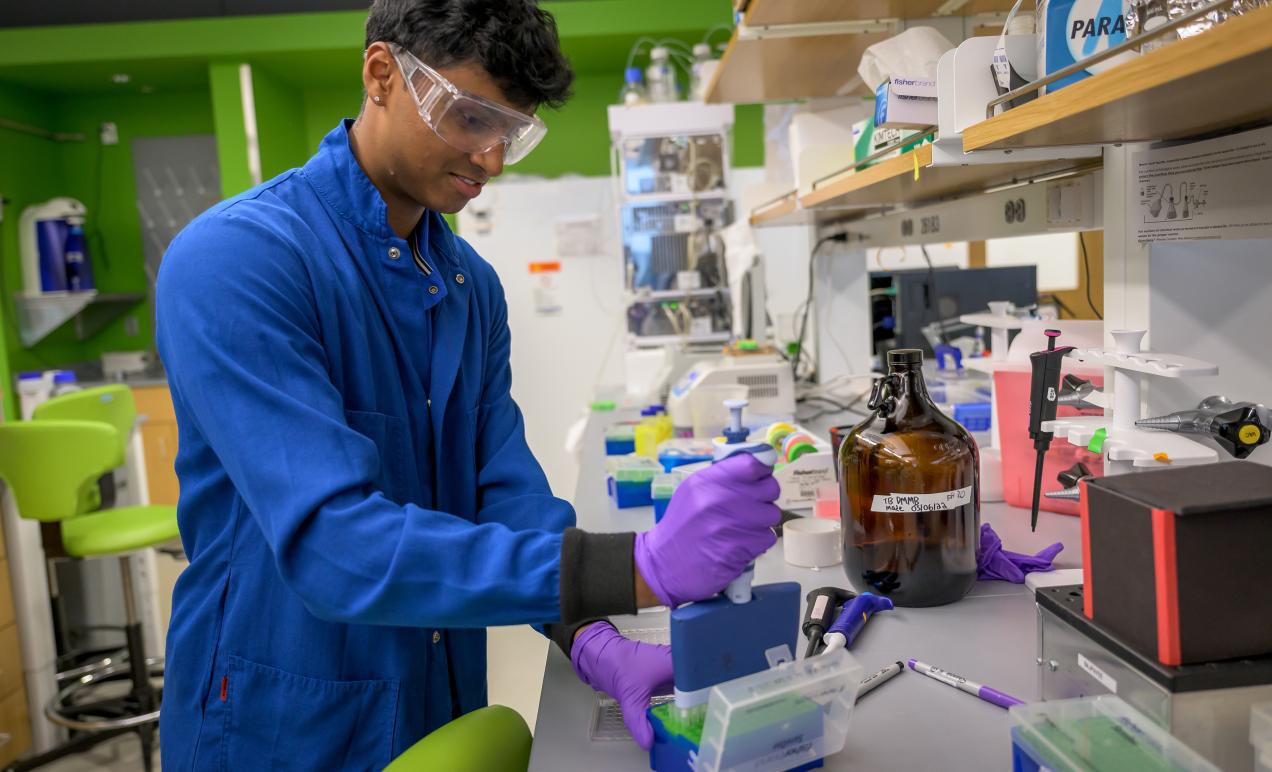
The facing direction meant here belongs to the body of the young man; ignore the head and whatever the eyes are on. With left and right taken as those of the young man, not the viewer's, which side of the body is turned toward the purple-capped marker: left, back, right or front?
front

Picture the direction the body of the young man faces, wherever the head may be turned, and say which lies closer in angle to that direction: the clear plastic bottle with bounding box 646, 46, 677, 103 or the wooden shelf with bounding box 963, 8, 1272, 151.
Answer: the wooden shelf

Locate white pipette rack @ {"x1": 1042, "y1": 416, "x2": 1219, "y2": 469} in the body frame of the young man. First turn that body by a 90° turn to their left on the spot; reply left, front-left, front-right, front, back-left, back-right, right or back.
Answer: front-right

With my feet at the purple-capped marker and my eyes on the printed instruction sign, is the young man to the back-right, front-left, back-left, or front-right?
back-left

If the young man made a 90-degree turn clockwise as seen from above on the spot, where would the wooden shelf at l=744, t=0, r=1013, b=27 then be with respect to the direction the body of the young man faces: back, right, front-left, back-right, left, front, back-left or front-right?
back

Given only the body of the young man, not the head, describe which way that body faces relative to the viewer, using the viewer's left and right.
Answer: facing the viewer and to the right of the viewer

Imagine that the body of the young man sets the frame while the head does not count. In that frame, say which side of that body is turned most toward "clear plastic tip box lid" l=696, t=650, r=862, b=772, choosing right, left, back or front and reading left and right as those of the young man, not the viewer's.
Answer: front

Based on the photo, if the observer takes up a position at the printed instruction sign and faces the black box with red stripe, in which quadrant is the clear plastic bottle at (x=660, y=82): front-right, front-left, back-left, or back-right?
back-right

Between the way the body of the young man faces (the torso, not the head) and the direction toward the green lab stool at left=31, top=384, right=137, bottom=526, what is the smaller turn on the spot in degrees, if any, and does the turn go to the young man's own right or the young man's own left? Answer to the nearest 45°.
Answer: approximately 180°

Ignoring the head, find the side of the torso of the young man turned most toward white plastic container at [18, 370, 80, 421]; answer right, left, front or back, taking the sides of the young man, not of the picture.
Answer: back

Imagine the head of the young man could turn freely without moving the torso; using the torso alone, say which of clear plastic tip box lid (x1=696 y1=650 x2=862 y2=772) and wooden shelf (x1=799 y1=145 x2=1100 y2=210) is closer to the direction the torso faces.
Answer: the clear plastic tip box lid
